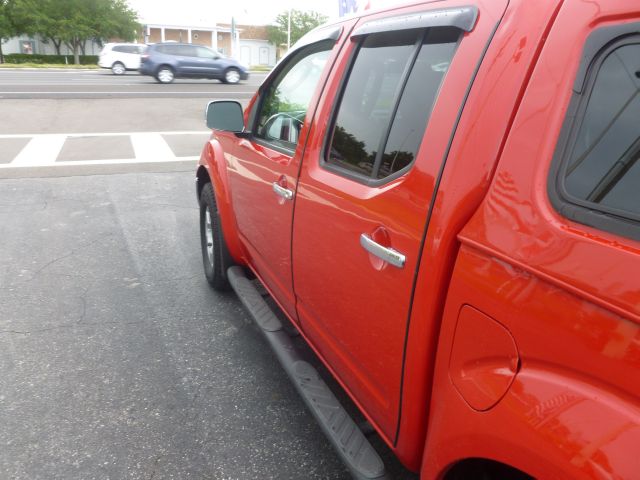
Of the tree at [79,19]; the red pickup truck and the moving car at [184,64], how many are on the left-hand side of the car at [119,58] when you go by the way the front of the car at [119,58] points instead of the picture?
1

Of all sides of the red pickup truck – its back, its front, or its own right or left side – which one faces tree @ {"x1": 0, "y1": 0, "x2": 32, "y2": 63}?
front

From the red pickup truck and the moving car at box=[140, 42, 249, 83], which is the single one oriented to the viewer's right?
the moving car

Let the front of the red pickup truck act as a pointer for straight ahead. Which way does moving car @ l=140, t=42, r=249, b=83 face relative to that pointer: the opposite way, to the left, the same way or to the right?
to the right

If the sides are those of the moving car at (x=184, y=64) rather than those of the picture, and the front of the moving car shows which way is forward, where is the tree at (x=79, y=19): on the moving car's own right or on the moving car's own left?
on the moving car's own left

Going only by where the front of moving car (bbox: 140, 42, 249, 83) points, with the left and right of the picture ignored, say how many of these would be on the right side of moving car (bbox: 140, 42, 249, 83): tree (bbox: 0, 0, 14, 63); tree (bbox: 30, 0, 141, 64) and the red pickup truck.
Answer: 1

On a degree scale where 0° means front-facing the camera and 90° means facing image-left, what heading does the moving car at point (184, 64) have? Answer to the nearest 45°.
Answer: approximately 270°

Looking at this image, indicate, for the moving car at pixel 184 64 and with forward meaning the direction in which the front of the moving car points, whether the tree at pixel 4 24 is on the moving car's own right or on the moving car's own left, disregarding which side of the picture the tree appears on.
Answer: on the moving car's own left

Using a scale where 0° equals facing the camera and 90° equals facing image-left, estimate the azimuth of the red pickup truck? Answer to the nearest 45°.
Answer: approximately 135°

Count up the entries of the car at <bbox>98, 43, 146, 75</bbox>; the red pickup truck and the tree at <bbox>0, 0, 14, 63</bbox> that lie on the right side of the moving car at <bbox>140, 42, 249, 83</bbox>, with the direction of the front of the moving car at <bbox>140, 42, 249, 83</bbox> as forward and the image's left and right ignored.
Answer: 1

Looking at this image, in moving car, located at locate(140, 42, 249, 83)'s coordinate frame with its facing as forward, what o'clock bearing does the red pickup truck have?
The red pickup truck is roughly at 3 o'clock from the moving car.

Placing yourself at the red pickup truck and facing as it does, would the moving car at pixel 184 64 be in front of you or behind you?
in front

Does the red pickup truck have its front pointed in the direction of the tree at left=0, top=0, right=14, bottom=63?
yes
